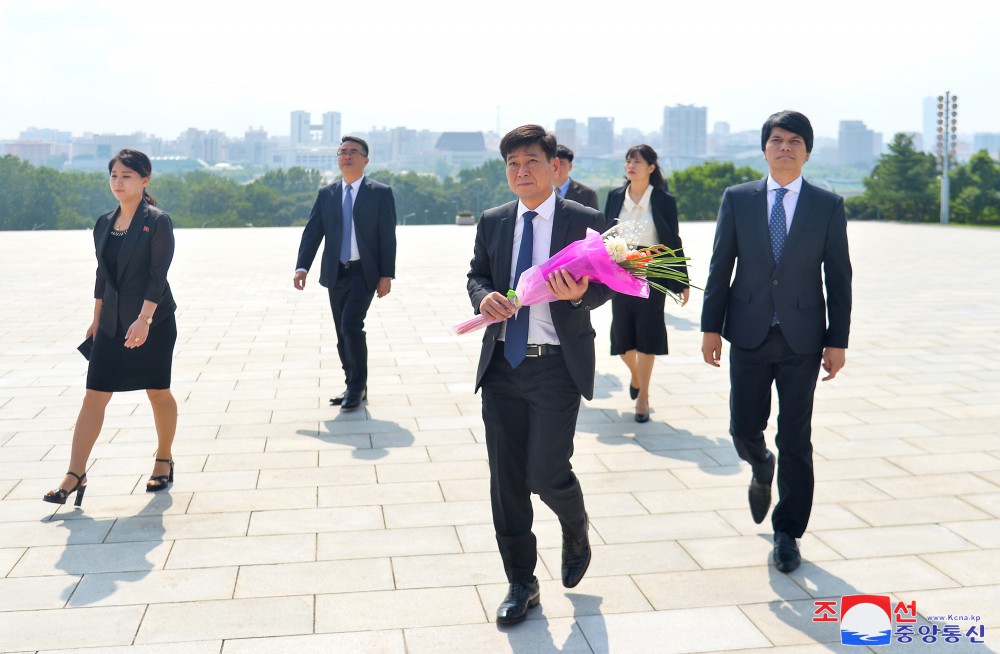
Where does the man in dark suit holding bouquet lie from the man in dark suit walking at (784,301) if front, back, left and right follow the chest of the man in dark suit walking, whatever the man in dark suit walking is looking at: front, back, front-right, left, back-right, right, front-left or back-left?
front-right

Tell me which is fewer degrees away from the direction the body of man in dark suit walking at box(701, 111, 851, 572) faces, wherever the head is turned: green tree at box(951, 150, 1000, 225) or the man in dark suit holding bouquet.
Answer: the man in dark suit holding bouquet

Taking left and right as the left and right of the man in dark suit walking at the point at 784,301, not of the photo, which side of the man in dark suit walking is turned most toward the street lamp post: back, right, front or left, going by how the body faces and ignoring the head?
back

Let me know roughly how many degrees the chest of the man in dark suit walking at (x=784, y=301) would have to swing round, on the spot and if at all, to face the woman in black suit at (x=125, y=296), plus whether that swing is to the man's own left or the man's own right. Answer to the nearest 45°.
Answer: approximately 90° to the man's own right

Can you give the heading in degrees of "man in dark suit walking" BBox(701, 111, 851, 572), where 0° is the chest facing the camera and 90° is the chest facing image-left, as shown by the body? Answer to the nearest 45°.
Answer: approximately 0°

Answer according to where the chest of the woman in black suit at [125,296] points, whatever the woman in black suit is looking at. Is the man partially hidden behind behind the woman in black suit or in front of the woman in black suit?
behind

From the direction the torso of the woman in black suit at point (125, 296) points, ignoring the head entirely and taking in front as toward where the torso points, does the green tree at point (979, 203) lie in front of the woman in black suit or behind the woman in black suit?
behind

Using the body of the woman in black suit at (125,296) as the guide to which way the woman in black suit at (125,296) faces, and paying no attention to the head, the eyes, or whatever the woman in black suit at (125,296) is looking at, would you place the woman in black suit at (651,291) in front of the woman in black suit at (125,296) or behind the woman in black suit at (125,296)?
behind
